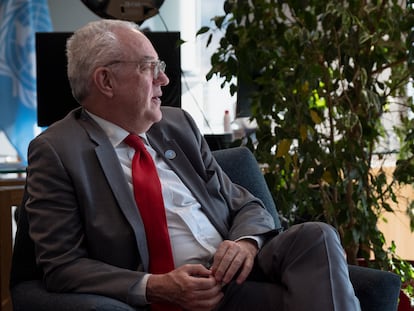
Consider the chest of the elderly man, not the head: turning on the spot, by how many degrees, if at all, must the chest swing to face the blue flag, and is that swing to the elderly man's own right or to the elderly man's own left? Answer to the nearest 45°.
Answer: approximately 180°

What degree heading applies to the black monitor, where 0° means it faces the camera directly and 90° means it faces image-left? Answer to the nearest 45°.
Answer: approximately 0°

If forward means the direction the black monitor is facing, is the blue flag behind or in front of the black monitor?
behind

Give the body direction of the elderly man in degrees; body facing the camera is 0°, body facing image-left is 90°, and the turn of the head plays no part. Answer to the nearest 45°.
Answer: approximately 315°

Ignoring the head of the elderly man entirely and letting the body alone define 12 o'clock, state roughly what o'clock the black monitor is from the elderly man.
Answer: The black monitor is roughly at 7 o'clock from the elderly man.

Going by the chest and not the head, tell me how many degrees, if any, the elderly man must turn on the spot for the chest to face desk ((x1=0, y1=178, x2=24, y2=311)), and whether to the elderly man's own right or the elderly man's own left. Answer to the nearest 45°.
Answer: approximately 180°

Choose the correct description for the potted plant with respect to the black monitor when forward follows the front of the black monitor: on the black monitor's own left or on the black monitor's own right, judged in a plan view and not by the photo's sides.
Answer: on the black monitor's own left

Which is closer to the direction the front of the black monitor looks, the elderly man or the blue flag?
the elderly man
